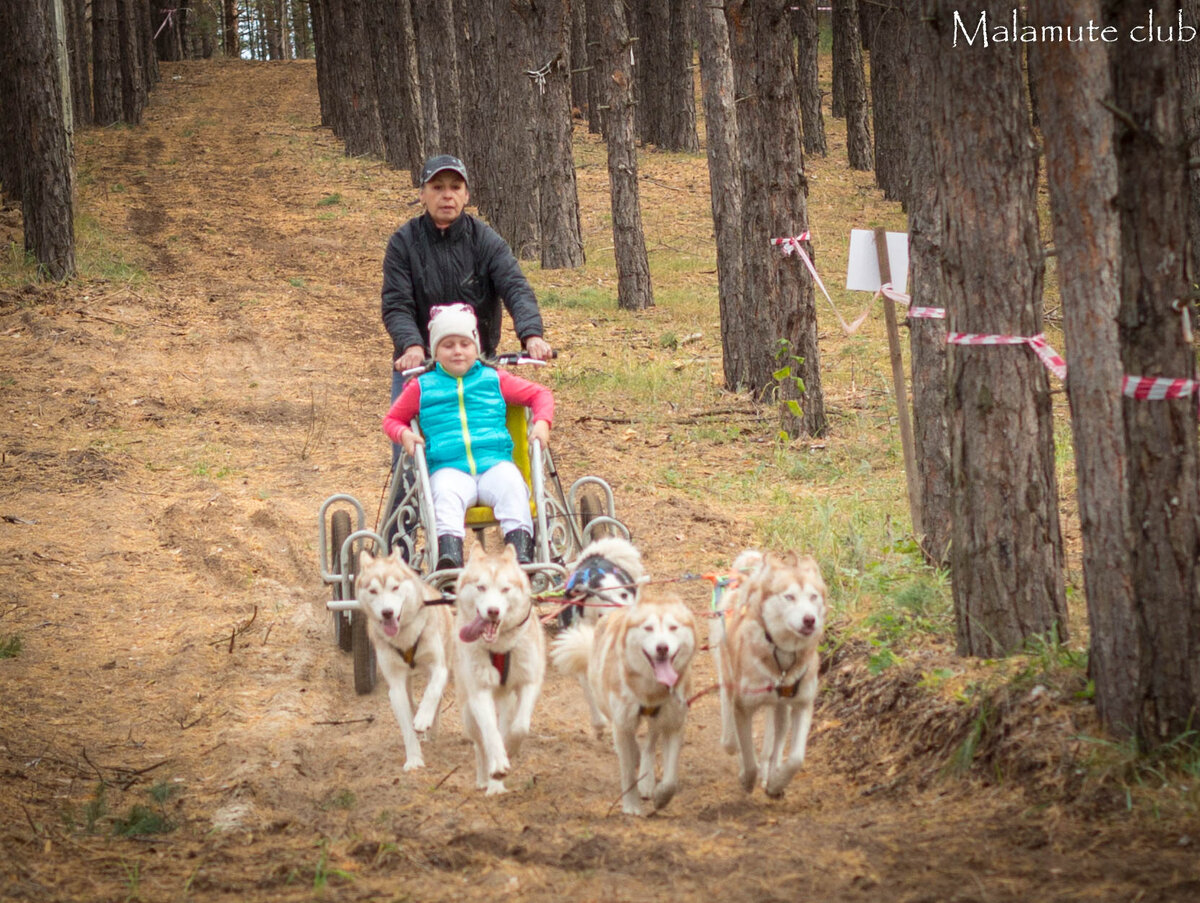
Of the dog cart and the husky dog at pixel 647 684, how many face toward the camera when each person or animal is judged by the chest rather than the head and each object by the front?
2

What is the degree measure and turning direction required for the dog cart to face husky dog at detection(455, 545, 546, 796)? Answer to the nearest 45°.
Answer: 0° — it already faces it

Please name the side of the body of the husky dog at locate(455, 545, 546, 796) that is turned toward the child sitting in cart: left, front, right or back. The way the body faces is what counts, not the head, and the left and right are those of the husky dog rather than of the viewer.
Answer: back

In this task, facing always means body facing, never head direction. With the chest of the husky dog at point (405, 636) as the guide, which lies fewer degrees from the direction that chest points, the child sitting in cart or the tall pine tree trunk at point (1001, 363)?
the tall pine tree trunk

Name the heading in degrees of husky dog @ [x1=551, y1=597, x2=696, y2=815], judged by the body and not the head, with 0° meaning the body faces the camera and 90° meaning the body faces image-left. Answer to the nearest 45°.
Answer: approximately 0°
